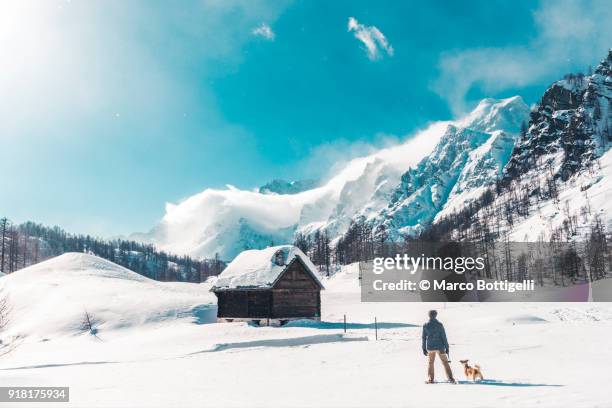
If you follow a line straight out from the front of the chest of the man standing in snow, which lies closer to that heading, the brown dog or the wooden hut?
the wooden hut

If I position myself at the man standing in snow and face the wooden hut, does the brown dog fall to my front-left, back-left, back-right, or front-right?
back-right

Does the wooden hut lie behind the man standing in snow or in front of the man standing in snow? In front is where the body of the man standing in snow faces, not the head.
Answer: in front

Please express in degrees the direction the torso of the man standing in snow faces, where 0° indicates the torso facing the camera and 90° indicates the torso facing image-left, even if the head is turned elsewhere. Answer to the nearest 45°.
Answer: approximately 180°

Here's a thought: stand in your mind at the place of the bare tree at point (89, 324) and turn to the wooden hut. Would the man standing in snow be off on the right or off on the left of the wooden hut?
right

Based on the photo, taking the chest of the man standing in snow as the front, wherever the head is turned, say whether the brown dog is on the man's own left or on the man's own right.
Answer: on the man's own right

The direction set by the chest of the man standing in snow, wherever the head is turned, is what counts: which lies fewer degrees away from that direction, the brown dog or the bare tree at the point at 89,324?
the bare tree

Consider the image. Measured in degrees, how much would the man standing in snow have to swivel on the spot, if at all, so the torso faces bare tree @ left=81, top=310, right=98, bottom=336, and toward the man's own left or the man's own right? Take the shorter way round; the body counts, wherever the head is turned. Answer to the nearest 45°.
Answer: approximately 45° to the man's own left
